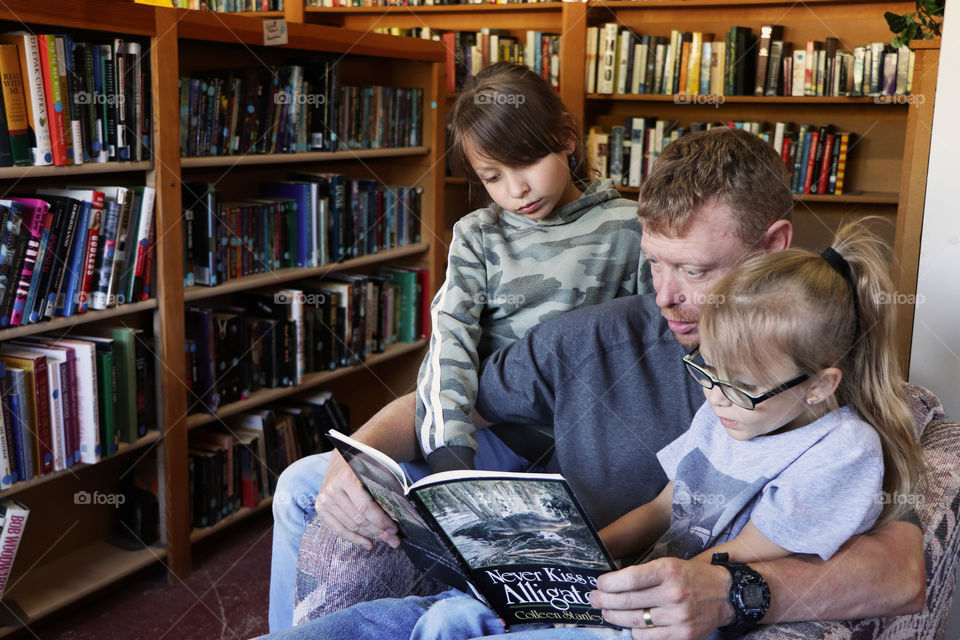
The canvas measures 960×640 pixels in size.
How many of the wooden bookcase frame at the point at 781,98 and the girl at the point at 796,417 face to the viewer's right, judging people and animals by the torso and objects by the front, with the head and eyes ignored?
0

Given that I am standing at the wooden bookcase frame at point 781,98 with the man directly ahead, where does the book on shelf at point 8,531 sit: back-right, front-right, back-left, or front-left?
front-right

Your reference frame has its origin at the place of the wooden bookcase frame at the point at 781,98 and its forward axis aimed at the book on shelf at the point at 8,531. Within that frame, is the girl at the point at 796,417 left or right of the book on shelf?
left

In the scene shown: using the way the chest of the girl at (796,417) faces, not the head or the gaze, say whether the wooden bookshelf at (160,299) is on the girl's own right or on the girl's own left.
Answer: on the girl's own right

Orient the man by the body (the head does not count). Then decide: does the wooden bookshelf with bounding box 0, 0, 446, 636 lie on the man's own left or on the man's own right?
on the man's own right

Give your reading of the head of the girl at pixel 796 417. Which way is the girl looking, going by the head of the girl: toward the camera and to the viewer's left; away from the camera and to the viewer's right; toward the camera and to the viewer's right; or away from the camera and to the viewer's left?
toward the camera and to the viewer's left

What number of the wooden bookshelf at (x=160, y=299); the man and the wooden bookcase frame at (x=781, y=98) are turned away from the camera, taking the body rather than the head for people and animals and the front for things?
0

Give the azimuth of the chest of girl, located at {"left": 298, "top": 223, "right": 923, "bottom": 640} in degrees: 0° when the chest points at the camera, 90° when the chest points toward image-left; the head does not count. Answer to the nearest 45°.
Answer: approximately 45°

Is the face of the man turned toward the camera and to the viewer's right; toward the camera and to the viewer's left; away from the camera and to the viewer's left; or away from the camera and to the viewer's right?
toward the camera and to the viewer's left

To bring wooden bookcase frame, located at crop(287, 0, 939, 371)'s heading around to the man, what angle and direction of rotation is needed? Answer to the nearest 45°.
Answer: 0° — it already faces them

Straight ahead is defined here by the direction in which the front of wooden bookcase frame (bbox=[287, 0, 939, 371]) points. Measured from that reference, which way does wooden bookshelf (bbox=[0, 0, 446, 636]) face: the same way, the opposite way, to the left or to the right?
to the left

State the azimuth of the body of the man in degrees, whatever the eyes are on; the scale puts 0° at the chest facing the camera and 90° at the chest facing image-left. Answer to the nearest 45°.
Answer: approximately 45°

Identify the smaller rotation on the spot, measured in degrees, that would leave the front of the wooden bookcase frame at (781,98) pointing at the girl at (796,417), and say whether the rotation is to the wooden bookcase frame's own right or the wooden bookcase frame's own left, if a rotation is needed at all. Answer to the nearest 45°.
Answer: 0° — it already faces them

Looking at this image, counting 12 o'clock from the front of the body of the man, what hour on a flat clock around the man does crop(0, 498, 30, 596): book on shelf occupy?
The book on shelf is roughly at 2 o'clock from the man.

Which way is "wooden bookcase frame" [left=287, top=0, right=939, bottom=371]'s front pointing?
toward the camera
